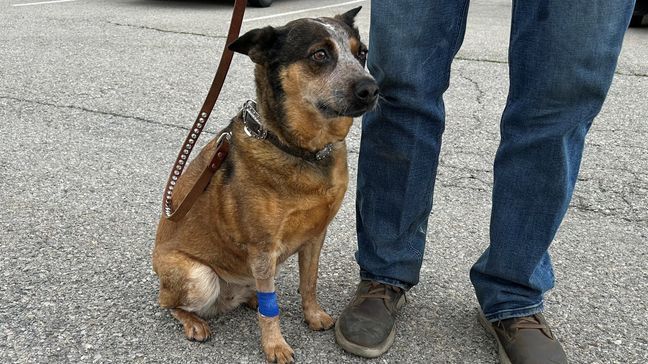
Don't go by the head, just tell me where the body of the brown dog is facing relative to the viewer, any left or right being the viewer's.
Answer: facing the viewer and to the right of the viewer

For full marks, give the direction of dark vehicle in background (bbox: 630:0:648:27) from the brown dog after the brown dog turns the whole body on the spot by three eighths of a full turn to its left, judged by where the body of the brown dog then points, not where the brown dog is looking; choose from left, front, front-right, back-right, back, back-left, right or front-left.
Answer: front-right
